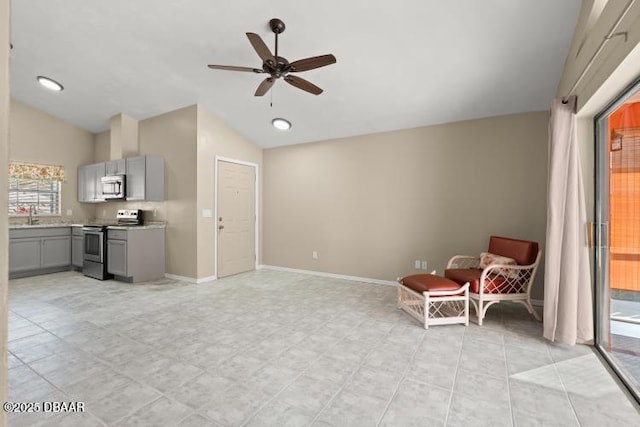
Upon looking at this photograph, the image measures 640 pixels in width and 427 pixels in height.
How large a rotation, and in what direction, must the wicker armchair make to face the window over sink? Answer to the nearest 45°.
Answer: approximately 45° to its right

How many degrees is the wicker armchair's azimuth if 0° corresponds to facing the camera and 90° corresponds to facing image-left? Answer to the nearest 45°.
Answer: approximately 45°

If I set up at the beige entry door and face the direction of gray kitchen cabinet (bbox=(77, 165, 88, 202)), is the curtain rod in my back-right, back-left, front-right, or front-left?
back-left

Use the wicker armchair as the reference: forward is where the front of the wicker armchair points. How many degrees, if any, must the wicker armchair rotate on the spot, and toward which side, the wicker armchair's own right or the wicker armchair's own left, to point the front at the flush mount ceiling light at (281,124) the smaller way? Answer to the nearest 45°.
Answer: approximately 45° to the wicker armchair's own right

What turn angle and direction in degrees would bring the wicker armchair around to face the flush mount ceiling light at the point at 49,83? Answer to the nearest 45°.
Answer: approximately 45° to its right

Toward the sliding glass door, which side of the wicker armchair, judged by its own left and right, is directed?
left

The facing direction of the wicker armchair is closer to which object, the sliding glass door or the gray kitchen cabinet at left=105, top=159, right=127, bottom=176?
the gray kitchen cabinet

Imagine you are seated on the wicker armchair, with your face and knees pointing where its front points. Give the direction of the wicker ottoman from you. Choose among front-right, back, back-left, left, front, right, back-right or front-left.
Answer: front

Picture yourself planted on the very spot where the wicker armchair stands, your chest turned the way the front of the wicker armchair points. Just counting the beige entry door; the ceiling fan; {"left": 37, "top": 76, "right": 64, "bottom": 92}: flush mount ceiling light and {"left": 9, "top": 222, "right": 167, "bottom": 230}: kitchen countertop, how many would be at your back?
0

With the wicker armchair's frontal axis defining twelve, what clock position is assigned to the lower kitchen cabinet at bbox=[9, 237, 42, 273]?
The lower kitchen cabinet is roughly at 1 o'clock from the wicker armchair.

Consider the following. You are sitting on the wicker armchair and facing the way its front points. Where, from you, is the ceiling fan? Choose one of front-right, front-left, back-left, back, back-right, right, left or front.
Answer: front

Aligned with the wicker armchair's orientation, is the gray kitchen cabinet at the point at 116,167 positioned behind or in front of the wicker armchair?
in front

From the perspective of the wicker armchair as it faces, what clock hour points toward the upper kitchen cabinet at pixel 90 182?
The upper kitchen cabinet is roughly at 1 o'clock from the wicker armchair.

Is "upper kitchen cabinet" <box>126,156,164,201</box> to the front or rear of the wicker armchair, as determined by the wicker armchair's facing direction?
to the front
